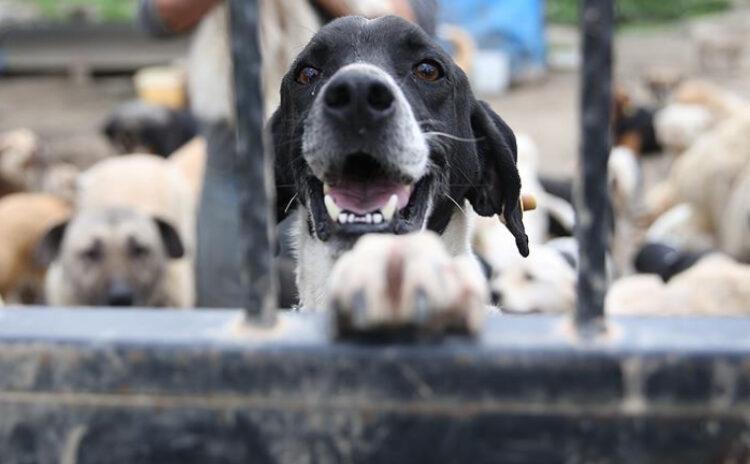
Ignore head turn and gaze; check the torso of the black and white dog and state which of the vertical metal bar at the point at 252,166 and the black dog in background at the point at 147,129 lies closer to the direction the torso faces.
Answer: the vertical metal bar

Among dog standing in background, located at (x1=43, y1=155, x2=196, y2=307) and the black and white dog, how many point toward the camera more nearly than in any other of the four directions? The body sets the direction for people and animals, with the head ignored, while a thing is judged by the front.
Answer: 2

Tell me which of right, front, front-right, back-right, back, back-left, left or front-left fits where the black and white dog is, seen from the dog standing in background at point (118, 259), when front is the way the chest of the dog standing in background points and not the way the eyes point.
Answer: front

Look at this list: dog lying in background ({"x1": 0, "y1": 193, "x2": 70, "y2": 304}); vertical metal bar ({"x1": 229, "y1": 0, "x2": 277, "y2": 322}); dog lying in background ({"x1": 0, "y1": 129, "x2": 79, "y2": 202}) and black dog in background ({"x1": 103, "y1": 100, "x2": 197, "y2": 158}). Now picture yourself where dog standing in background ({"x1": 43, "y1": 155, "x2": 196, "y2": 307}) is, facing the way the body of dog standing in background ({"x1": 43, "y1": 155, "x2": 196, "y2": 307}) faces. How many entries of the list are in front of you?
1

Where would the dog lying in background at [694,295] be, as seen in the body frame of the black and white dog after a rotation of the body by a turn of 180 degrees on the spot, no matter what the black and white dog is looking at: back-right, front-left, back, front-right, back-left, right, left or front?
front-right

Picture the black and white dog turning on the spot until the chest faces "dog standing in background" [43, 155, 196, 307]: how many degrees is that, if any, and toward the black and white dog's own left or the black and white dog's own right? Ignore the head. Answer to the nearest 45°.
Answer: approximately 135° to the black and white dog's own right

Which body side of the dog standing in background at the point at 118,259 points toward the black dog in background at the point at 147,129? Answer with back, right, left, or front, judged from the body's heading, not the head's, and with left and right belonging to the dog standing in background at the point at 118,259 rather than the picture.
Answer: back

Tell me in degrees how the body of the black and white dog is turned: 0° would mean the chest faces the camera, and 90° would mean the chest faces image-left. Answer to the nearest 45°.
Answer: approximately 0°

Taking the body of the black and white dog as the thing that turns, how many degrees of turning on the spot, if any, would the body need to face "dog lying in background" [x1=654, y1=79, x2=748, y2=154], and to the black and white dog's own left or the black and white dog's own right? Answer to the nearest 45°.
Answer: approximately 135° to the black and white dog's own left

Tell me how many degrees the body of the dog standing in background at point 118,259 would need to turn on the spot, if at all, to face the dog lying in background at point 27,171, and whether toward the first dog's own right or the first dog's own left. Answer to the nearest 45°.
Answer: approximately 180°

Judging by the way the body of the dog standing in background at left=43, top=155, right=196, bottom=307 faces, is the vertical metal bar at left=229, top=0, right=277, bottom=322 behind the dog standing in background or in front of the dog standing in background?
in front
